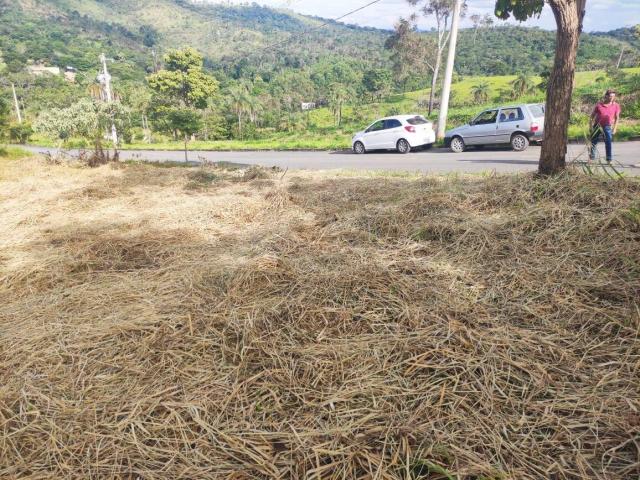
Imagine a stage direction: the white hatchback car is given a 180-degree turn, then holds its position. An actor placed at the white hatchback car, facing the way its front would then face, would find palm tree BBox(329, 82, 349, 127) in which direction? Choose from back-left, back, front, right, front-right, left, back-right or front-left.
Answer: back-left

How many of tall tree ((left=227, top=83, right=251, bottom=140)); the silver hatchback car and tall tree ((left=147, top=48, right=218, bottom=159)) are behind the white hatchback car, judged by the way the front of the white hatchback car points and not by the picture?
1

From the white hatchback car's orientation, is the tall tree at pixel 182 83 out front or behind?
out front

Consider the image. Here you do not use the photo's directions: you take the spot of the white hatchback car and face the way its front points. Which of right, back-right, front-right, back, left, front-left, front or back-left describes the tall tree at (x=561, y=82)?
back-left

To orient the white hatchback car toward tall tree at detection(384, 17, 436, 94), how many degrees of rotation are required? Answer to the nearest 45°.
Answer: approximately 45° to its right

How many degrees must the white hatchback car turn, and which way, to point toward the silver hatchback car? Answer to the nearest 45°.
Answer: approximately 180°

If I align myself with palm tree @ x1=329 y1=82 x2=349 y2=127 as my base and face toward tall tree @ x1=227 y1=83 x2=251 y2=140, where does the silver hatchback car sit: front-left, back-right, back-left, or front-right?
back-left

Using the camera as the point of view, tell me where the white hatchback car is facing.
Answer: facing away from the viewer and to the left of the viewer

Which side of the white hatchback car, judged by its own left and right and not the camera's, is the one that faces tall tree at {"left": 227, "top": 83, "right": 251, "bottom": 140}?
front
